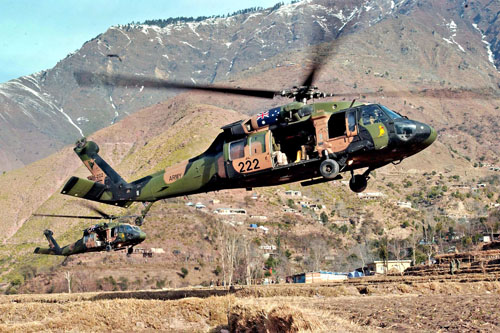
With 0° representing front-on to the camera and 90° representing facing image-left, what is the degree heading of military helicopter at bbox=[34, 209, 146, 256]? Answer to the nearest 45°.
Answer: approximately 315°

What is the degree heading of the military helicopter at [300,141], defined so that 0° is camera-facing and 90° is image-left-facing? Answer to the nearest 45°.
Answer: approximately 315°

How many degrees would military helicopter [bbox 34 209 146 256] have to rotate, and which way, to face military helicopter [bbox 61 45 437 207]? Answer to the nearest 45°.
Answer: approximately 45° to its right

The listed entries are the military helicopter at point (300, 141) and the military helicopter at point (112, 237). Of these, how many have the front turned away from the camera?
0

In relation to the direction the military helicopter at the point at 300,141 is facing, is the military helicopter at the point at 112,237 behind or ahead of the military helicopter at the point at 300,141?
behind
